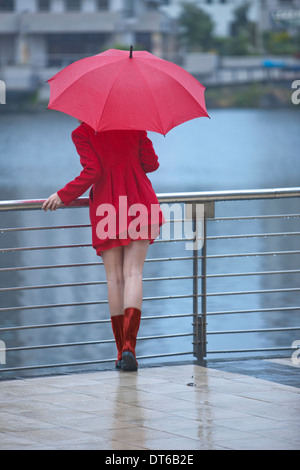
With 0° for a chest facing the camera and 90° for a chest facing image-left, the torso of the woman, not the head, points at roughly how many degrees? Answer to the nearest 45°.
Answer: approximately 180°
